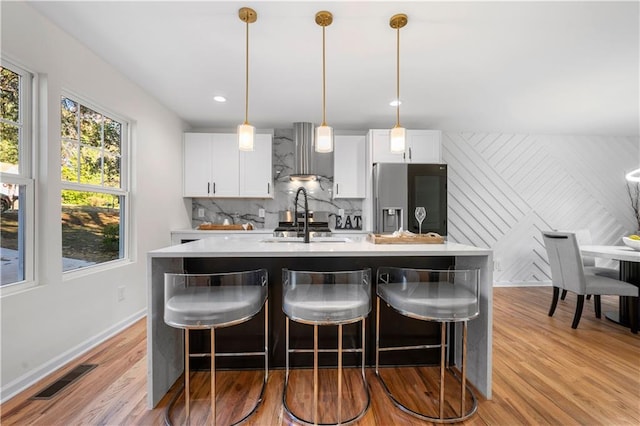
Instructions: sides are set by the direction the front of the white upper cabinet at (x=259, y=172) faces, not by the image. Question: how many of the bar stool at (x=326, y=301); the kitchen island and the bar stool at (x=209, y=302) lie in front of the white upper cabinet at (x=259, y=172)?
3

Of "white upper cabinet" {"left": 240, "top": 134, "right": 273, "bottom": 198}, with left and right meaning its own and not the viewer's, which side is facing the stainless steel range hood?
left

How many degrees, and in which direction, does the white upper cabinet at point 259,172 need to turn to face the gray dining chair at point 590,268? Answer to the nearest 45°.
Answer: approximately 90° to its left

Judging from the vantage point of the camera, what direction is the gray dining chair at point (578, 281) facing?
facing away from the viewer and to the right of the viewer

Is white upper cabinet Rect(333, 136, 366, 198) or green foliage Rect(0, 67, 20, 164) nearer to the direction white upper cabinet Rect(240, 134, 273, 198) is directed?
the green foliage

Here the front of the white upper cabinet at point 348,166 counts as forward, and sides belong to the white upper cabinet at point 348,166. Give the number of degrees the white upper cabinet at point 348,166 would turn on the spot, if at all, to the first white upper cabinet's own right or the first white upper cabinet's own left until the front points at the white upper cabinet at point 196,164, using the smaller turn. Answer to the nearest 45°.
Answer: approximately 90° to the first white upper cabinet's own right

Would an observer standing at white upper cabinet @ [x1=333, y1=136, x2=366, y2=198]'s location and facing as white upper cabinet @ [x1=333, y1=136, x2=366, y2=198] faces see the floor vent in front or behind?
in front

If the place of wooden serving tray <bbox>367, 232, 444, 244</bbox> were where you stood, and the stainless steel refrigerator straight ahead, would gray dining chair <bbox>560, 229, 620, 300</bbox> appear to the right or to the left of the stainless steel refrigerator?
right

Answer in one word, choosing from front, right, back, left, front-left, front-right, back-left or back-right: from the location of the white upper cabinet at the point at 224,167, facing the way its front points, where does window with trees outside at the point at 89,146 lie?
front-right

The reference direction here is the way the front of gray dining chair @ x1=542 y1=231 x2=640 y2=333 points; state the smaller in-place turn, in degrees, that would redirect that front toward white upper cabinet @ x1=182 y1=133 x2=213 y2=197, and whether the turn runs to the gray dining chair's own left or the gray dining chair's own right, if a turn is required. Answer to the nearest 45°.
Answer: approximately 180°

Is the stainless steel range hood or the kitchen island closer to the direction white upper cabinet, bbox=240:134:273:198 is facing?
the kitchen island

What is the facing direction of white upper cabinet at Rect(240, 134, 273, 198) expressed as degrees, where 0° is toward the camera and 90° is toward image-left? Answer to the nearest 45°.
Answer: approximately 0°

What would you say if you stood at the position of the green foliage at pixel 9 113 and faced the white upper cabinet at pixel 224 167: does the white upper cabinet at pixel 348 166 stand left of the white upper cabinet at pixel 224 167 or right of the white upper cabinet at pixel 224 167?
right

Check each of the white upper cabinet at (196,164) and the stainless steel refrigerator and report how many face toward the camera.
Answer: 2
